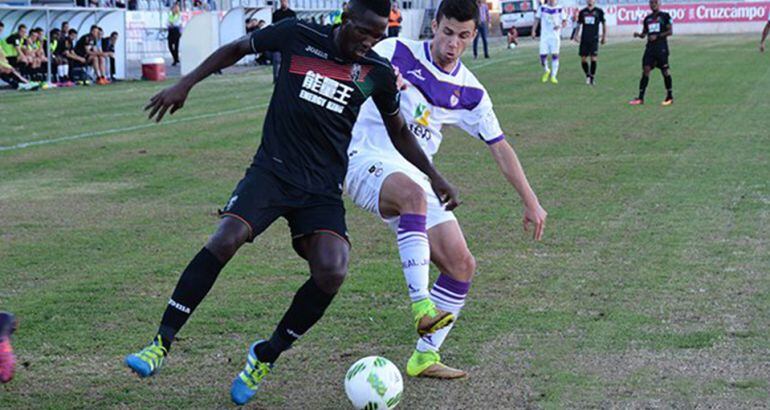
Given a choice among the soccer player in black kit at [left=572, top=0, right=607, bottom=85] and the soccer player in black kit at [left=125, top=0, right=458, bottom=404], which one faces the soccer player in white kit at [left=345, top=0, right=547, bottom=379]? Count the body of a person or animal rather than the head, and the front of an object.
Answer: the soccer player in black kit at [left=572, top=0, right=607, bottom=85]

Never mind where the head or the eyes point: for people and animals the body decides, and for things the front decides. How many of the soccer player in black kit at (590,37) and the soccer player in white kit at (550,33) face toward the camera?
2

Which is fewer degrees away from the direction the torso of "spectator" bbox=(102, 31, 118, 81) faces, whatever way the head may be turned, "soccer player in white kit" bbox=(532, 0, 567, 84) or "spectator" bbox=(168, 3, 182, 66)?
the soccer player in white kit

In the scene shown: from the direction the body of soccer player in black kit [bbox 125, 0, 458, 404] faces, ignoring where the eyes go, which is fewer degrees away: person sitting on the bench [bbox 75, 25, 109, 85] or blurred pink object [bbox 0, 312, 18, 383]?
the blurred pink object

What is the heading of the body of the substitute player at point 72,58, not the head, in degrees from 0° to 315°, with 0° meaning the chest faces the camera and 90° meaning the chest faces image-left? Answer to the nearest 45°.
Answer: approximately 315°

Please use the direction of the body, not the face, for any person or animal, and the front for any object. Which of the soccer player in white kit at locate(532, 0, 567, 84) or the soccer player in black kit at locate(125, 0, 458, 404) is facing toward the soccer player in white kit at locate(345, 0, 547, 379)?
the soccer player in white kit at locate(532, 0, 567, 84)

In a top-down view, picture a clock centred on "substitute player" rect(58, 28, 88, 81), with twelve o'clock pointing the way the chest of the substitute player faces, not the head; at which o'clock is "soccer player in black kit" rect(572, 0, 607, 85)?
The soccer player in black kit is roughly at 11 o'clock from the substitute player.

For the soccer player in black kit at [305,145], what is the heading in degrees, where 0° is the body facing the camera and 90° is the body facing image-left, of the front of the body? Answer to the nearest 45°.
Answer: approximately 0°

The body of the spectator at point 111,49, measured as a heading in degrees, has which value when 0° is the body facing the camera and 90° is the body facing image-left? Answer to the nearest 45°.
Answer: approximately 315°
